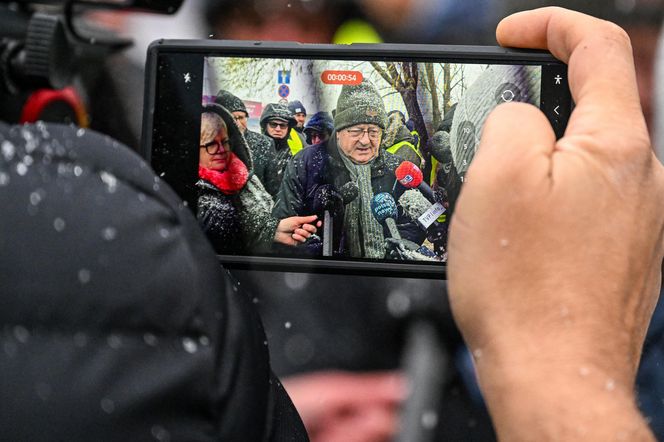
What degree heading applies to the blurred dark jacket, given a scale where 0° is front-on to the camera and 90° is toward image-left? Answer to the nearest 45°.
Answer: approximately 180°
